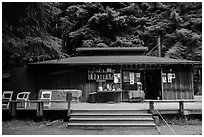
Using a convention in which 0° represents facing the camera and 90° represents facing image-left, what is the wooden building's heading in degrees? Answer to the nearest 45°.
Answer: approximately 0°
